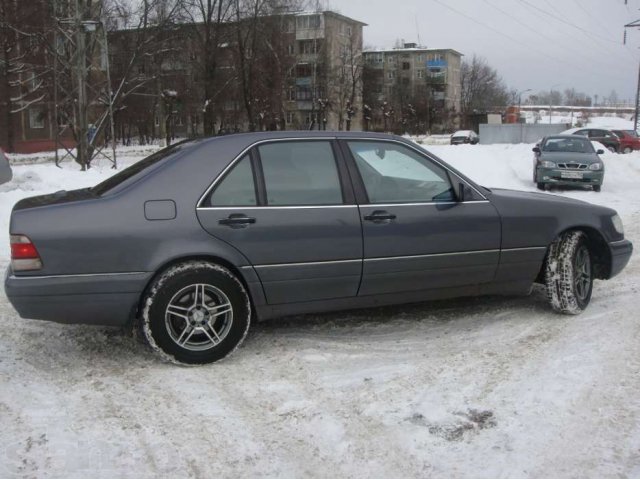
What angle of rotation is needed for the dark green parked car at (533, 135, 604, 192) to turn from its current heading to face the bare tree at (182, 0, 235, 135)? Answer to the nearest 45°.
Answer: approximately 135° to its right

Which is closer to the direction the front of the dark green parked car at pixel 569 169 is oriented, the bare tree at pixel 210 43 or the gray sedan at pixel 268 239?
the gray sedan

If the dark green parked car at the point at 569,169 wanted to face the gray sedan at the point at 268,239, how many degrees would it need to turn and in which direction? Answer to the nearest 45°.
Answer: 0° — it already faces it

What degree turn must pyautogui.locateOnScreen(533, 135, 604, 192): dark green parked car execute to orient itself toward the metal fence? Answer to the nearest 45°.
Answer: approximately 180°

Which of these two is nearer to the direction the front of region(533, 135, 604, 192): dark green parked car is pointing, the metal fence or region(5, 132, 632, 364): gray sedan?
the gray sedan

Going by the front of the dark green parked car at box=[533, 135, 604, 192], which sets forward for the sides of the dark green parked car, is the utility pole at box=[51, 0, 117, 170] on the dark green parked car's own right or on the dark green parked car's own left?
on the dark green parked car's own right

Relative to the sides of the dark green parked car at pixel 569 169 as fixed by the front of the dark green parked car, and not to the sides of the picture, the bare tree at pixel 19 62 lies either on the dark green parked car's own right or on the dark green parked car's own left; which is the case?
on the dark green parked car's own right

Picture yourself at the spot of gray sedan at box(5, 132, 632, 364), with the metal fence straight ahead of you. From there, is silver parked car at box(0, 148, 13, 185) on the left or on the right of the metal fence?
left

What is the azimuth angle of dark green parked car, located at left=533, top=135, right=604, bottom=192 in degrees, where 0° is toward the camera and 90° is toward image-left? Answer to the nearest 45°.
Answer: approximately 0°
